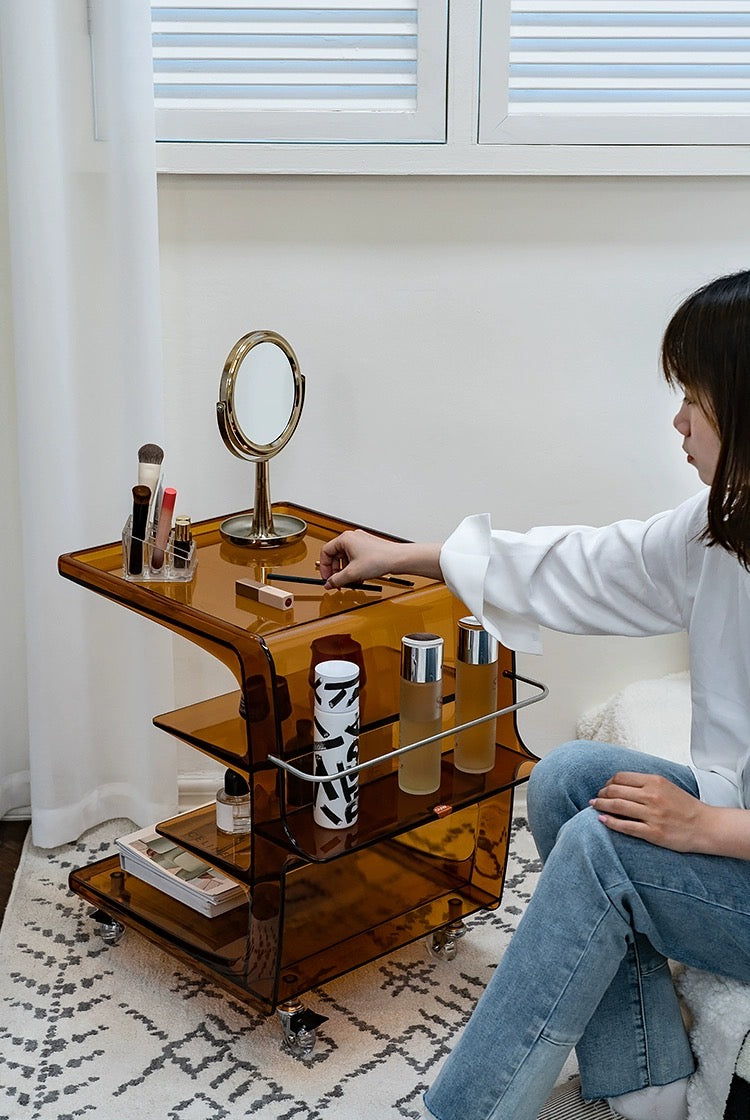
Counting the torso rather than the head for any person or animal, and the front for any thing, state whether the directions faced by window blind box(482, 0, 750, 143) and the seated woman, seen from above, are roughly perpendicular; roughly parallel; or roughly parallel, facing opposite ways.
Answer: roughly perpendicular

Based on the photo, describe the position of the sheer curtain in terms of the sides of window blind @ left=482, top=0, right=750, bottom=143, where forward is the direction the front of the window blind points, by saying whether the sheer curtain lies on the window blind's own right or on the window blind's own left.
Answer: on the window blind's own right

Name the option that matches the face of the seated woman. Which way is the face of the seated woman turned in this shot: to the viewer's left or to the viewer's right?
to the viewer's left

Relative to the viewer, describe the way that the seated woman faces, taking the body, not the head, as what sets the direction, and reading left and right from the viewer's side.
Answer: facing to the left of the viewer

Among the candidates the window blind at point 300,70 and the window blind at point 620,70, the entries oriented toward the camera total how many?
2
